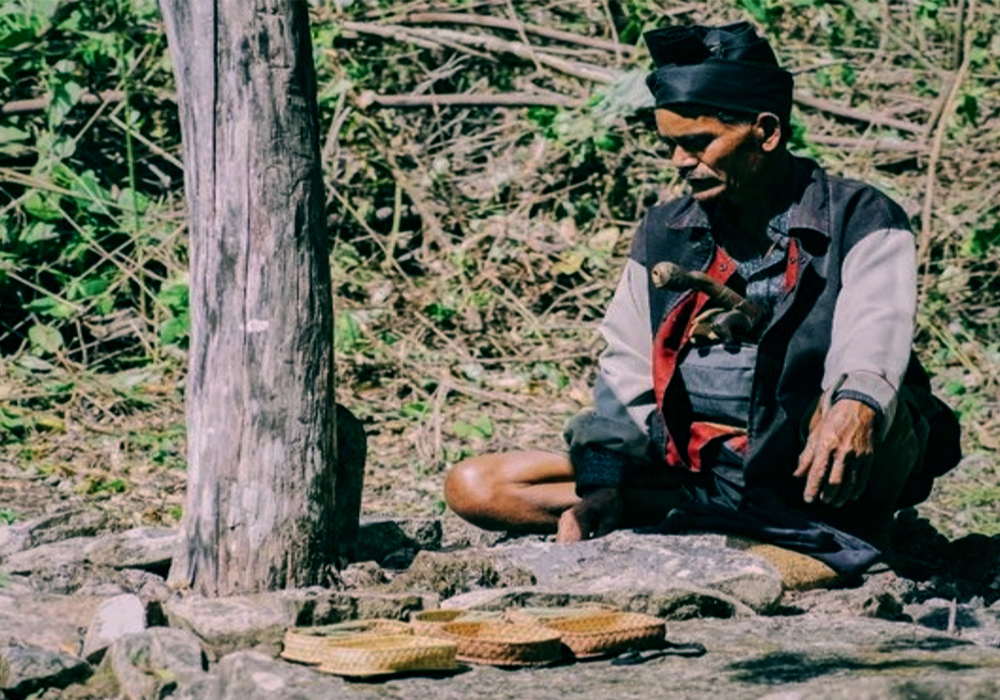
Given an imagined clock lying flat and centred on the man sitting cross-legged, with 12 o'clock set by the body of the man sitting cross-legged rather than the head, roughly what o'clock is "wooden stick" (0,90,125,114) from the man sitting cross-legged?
The wooden stick is roughly at 3 o'clock from the man sitting cross-legged.

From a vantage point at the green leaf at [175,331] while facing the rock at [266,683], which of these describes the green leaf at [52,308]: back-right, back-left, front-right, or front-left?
back-right

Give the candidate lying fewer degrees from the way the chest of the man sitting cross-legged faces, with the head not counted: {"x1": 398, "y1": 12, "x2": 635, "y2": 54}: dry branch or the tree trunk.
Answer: the tree trunk

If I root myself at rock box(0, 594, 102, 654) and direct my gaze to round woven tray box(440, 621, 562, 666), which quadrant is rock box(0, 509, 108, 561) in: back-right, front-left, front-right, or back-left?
back-left

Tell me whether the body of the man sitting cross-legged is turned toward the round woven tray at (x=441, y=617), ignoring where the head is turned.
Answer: yes

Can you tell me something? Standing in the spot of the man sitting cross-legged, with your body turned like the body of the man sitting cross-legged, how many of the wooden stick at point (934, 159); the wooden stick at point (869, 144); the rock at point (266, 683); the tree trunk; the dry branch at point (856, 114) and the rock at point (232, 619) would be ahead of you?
3

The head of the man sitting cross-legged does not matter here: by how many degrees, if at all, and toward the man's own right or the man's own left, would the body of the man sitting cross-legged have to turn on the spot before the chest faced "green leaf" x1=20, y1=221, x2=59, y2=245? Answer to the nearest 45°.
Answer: approximately 90° to the man's own right

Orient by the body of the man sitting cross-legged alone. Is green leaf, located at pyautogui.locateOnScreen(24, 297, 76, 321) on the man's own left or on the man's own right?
on the man's own right

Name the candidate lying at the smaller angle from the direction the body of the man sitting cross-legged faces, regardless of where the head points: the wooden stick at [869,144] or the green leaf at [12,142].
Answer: the green leaf

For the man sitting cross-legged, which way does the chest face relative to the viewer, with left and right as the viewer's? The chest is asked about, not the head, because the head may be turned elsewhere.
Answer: facing the viewer and to the left of the viewer

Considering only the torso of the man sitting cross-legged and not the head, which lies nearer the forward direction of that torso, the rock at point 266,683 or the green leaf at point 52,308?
the rock

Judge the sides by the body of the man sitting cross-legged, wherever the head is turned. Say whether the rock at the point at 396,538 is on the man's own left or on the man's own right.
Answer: on the man's own right

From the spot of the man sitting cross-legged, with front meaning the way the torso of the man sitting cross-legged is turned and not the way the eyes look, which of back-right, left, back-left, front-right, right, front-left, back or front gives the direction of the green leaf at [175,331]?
right

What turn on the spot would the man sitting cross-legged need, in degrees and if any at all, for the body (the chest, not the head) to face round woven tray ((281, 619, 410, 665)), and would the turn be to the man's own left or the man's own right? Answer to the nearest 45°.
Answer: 0° — they already face it

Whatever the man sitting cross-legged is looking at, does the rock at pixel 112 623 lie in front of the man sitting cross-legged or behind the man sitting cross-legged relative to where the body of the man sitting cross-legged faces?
in front

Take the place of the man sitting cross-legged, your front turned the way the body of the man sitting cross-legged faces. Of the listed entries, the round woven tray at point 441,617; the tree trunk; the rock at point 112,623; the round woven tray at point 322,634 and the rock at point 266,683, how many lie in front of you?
5
